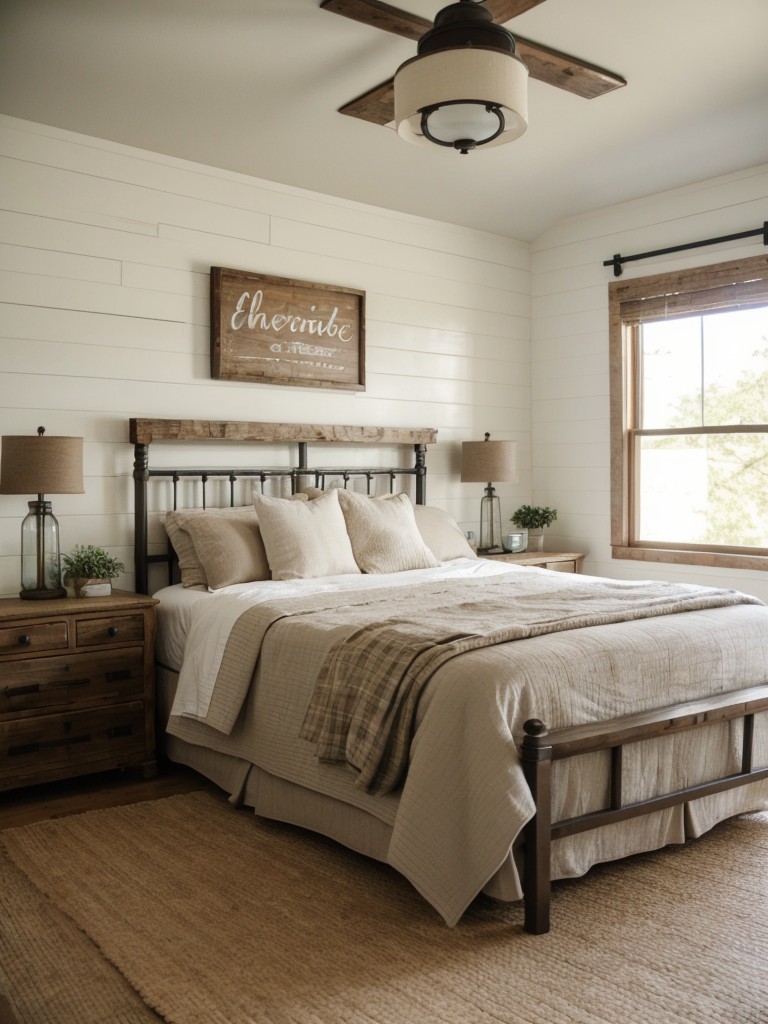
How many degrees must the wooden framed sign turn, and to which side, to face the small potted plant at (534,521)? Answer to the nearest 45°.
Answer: approximately 90° to its left

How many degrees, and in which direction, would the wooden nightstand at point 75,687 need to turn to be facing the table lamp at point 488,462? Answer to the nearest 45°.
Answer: approximately 90° to its left

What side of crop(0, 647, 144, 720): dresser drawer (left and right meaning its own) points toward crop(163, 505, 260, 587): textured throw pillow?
left

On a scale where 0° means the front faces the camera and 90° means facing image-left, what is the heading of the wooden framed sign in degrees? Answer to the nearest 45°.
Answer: approximately 315°

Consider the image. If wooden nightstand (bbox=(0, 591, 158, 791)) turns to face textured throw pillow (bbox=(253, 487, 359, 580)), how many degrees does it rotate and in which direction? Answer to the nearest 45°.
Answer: approximately 45° to its left

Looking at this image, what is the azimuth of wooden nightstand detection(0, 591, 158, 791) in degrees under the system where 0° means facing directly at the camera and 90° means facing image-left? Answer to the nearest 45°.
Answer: approximately 315°

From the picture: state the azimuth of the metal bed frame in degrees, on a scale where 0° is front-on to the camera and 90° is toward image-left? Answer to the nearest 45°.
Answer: approximately 315°
